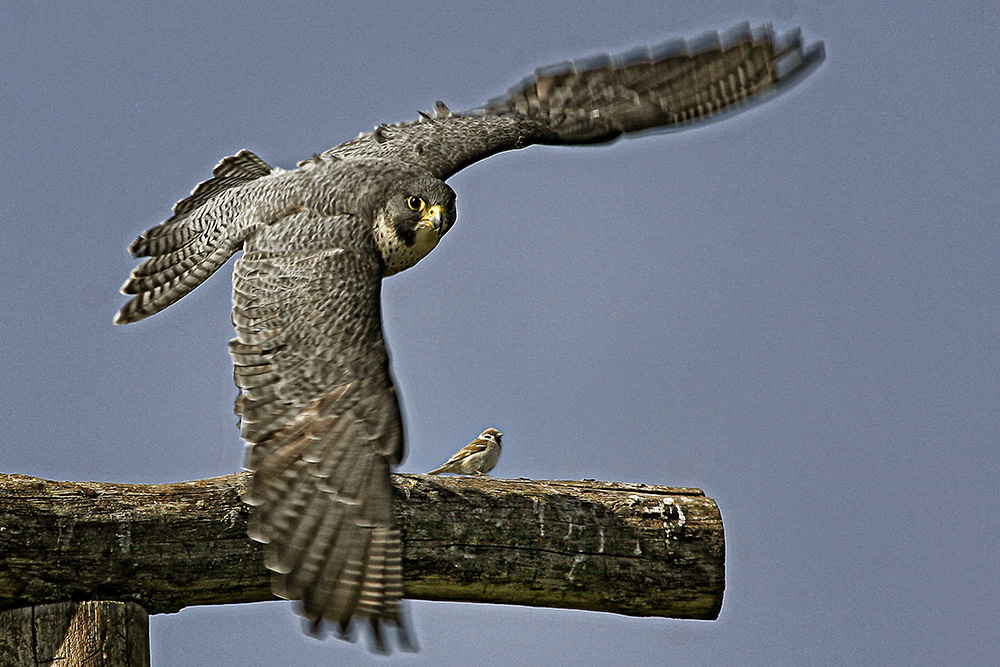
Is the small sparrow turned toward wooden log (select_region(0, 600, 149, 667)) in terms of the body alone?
no

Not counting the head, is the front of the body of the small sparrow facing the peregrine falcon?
no

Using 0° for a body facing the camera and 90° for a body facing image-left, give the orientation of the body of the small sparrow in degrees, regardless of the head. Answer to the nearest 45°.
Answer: approximately 270°
